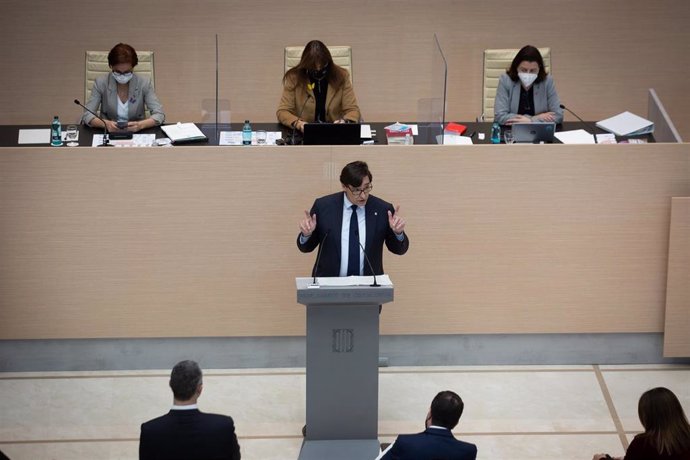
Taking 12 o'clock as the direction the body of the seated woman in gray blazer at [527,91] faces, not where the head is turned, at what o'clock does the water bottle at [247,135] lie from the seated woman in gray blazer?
The water bottle is roughly at 2 o'clock from the seated woman in gray blazer.

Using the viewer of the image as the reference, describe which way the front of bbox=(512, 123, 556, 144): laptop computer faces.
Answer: facing away from the viewer

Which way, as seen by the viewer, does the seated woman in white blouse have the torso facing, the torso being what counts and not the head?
toward the camera

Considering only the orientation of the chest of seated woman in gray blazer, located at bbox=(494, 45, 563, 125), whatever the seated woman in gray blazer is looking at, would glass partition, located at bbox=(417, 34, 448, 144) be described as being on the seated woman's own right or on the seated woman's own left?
on the seated woman's own right

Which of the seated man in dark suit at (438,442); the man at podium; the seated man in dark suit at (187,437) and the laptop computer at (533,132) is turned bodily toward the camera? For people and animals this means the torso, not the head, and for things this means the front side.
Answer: the man at podium

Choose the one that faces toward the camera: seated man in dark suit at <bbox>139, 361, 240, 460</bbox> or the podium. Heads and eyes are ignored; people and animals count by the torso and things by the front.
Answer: the podium

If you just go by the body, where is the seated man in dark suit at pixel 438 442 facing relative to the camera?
away from the camera

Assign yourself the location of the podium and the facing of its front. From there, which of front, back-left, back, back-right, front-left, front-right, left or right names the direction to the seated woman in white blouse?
back-right

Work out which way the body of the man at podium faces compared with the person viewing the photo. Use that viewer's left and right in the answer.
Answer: facing the viewer

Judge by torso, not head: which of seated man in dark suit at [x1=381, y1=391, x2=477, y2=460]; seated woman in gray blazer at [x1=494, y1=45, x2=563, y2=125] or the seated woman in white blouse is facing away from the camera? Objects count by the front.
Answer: the seated man in dark suit

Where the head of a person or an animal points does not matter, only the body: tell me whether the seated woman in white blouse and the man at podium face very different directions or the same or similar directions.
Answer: same or similar directions

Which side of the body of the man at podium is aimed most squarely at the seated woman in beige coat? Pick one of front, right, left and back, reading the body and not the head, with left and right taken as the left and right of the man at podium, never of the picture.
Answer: back

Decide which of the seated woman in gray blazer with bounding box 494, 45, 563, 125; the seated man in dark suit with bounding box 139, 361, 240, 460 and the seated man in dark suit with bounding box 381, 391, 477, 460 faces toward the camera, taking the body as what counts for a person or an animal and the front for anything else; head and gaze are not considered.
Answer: the seated woman in gray blazer

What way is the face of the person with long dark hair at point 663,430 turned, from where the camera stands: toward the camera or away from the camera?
away from the camera

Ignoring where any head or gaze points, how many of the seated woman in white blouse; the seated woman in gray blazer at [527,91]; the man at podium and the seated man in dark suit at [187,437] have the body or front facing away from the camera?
1

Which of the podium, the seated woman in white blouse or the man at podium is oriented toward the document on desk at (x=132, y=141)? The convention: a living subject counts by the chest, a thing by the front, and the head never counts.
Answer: the seated woman in white blouse

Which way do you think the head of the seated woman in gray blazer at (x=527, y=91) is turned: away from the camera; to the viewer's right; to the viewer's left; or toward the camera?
toward the camera
